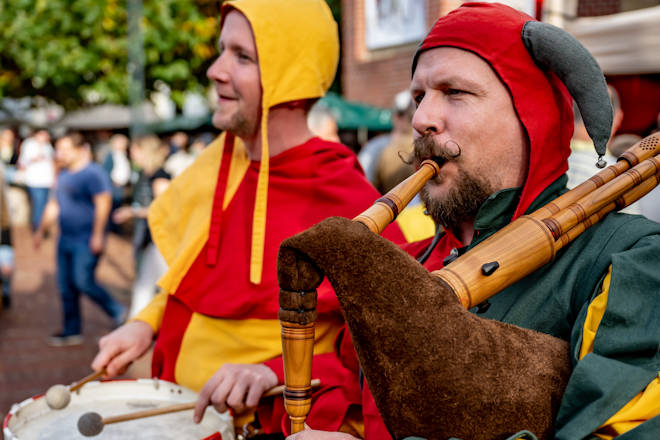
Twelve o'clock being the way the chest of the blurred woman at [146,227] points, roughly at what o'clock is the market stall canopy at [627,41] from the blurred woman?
The market stall canopy is roughly at 7 o'clock from the blurred woman.

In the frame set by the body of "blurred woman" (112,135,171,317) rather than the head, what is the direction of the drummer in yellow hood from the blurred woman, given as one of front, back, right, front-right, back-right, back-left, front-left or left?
left

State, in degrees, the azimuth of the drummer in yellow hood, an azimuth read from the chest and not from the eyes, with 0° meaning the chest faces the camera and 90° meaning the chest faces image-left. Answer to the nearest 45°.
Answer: approximately 45°

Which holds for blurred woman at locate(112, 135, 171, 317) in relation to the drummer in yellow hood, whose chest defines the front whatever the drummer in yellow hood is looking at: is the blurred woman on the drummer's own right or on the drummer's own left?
on the drummer's own right

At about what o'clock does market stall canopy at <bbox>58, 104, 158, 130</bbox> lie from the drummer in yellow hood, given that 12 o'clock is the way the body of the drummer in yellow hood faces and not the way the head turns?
The market stall canopy is roughly at 4 o'clock from the drummer in yellow hood.

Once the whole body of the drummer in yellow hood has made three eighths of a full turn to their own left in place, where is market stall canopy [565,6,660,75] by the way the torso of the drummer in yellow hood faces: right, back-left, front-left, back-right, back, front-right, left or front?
front-left

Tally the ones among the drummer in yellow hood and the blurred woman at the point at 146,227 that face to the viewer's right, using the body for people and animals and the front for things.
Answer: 0

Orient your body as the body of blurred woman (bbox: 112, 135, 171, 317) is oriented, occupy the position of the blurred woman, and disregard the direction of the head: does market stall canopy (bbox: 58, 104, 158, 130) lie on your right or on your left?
on your right
